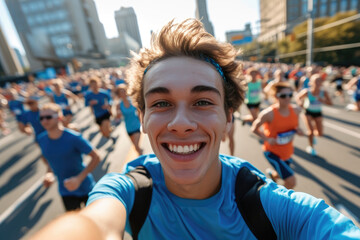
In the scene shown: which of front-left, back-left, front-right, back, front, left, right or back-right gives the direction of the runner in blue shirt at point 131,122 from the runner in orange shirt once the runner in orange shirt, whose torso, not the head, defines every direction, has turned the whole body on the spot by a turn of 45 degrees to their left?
back

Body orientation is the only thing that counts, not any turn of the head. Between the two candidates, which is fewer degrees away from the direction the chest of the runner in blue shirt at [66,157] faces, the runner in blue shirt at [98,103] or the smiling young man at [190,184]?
the smiling young man

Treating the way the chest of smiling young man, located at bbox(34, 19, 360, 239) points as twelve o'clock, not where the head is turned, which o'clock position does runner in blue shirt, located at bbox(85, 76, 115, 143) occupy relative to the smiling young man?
The runner in blue shirt is roughly at 5 o'clock from the smiling young man.

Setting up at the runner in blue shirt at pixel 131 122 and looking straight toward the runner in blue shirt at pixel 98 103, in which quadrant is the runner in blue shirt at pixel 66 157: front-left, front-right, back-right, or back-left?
back-left

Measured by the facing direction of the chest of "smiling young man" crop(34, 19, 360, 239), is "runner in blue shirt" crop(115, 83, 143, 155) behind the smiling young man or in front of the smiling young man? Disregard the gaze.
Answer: behind

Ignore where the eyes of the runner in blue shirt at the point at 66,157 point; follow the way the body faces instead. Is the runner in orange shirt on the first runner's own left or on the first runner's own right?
on the first runner's own left

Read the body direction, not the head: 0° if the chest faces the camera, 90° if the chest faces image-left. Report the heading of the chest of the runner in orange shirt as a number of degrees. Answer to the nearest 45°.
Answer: approximately 315°

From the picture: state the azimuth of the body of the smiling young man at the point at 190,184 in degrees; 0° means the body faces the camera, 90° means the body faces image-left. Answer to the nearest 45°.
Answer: approximately 0°

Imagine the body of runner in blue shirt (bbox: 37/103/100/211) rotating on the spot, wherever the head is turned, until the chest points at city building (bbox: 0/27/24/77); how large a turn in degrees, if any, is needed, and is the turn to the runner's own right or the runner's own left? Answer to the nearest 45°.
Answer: approximately 135° to the runner's own right

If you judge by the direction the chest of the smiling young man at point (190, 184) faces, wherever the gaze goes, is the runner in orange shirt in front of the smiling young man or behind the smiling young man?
behind
